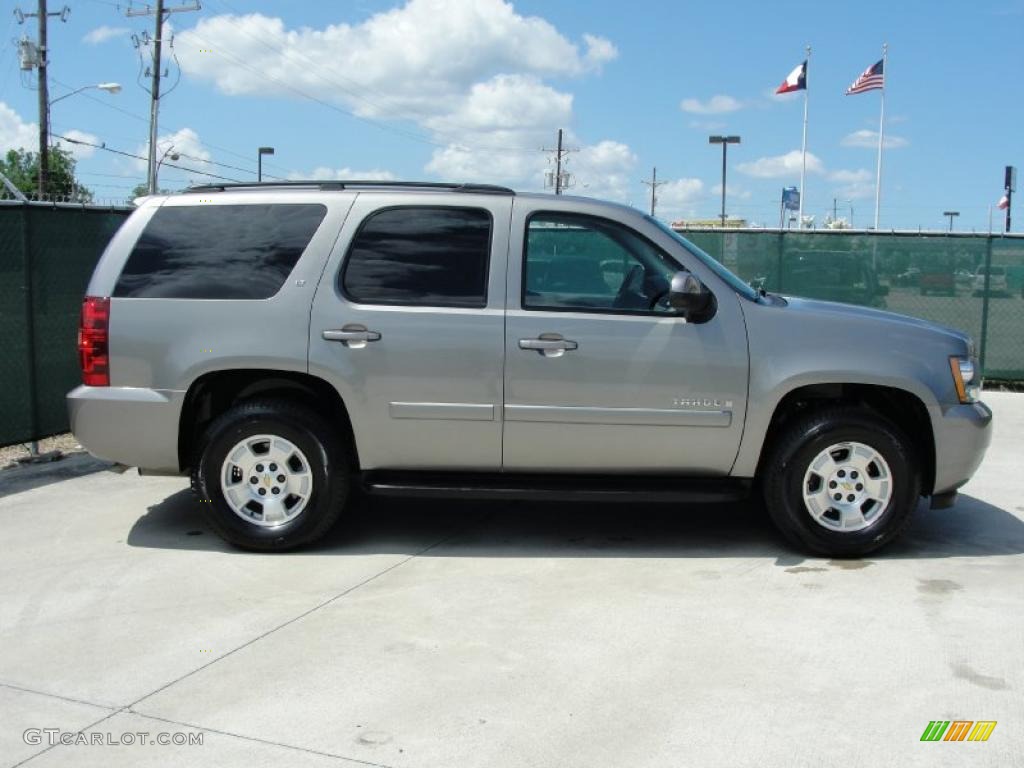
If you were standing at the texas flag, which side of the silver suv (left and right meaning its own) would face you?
left

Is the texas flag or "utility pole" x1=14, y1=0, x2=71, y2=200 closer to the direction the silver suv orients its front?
the texas flag

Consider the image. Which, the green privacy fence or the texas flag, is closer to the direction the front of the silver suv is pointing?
the texas flag

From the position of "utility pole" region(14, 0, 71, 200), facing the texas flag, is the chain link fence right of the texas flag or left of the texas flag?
right

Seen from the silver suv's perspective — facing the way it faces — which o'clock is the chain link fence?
The chain link fence is roughly at 10 o'clock from the silver suv.

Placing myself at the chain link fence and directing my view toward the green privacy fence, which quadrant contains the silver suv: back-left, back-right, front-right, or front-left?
front-left

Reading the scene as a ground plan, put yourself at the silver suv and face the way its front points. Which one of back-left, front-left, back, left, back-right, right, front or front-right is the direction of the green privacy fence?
back-left

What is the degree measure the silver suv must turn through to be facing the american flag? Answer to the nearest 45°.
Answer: approximately 90° to its left

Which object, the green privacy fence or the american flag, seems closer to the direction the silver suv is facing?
the american flag

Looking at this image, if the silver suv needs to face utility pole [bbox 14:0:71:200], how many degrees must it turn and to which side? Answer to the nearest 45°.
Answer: approximately 135° to its left

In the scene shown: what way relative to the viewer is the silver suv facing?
to the viewer's right
